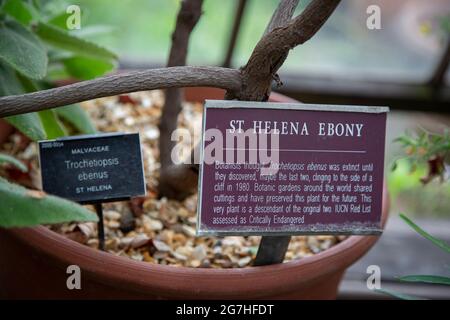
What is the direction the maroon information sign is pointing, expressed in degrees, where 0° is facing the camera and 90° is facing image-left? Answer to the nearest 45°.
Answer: approximately 0°
